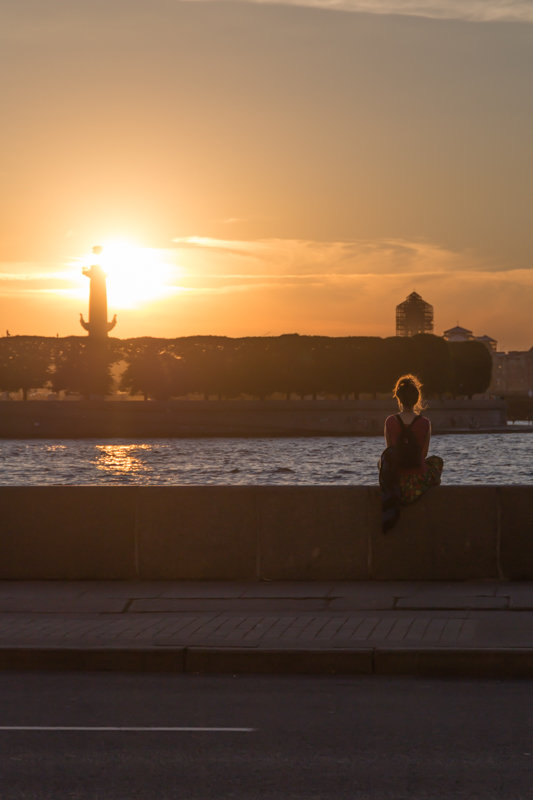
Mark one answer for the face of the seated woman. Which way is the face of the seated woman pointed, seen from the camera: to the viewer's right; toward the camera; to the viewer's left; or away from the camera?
away from the camera

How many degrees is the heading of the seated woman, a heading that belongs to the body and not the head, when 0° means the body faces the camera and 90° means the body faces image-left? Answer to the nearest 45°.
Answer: approximately 180°
